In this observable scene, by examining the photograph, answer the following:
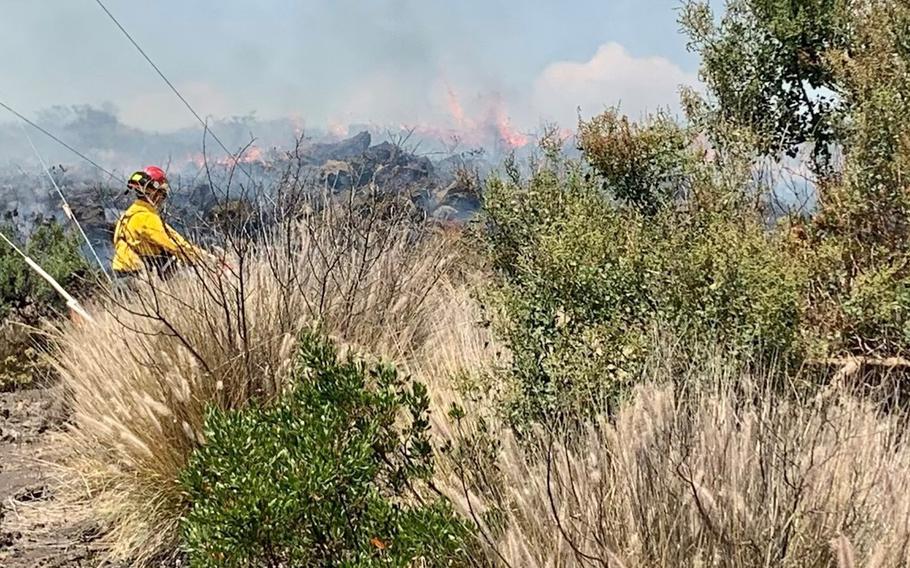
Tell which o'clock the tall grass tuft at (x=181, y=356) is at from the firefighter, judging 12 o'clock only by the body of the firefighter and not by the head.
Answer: The tall grass tuft is roughly at 3 o'clock from the firefighter.

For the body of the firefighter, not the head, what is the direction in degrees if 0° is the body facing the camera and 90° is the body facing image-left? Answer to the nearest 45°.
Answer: approximately 270°

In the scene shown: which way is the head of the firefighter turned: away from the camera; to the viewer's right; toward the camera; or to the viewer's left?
to the viewer's right

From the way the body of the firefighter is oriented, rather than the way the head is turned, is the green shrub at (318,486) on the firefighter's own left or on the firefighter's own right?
on the firefighter's own right

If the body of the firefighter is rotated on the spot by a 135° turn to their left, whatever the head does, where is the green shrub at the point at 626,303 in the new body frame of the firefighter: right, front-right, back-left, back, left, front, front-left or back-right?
back

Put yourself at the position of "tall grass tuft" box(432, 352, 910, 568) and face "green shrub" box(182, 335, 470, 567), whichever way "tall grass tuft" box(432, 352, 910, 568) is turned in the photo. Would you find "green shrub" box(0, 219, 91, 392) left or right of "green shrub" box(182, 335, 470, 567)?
right
